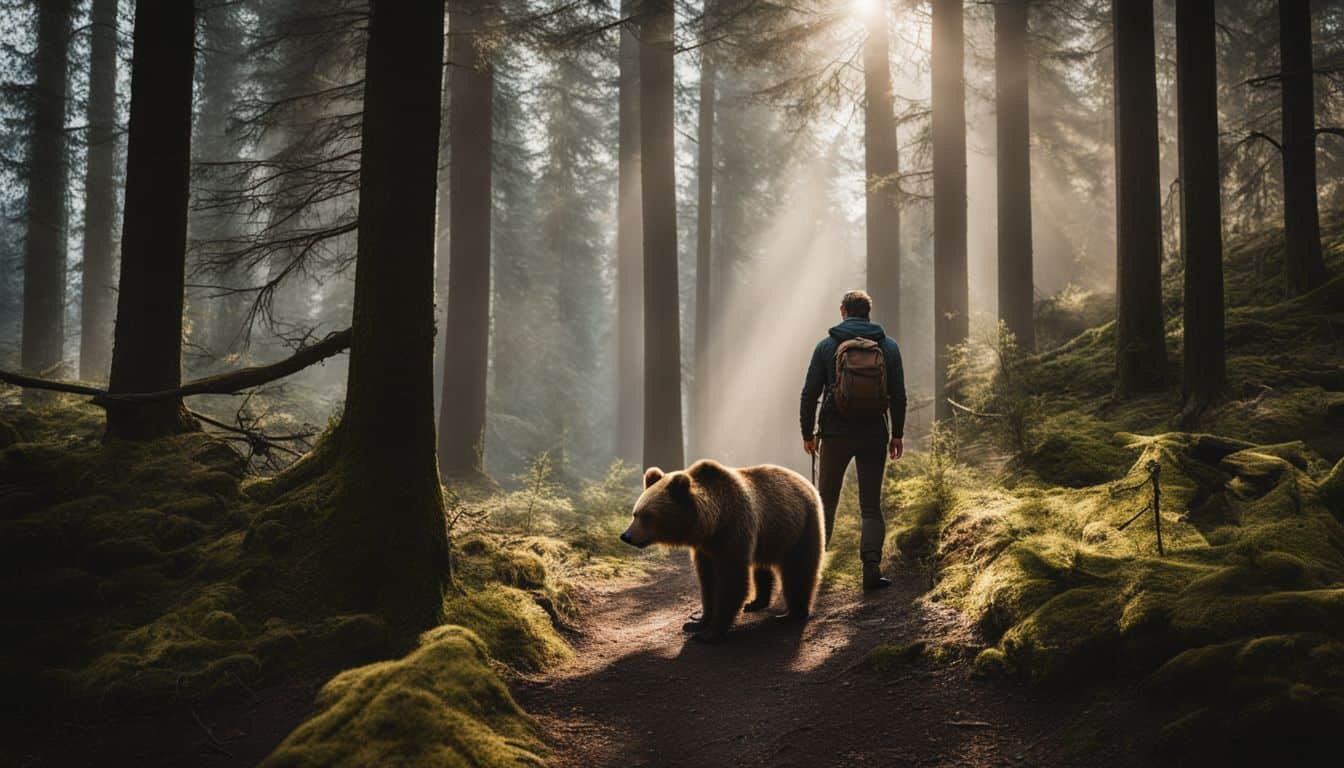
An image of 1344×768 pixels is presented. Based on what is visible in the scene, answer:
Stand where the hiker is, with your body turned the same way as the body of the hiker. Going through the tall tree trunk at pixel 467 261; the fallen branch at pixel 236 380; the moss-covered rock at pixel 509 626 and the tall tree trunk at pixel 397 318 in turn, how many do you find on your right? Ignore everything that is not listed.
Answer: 0

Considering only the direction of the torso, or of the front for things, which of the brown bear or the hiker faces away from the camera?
the hiker

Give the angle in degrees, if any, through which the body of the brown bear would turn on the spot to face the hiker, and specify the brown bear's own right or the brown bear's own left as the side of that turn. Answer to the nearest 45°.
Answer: approximately 180°

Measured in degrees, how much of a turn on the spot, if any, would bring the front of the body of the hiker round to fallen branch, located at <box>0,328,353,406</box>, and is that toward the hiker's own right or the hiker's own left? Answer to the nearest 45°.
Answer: approximately 90° to the hiker's own left

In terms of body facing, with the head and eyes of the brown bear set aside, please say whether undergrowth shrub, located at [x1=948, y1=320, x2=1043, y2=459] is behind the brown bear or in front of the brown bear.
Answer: behind

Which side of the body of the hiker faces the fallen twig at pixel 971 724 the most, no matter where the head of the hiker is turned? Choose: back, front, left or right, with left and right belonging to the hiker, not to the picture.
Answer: back

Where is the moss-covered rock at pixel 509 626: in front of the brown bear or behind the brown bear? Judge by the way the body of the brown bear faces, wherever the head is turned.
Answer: in front

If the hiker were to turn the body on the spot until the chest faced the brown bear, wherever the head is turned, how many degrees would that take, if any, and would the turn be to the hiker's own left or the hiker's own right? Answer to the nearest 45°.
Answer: approximately 135° to the hiker's own left

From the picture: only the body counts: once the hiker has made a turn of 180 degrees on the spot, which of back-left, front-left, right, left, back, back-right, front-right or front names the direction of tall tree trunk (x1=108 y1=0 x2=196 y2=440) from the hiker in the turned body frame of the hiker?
right

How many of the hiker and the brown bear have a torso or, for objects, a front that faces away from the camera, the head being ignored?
1

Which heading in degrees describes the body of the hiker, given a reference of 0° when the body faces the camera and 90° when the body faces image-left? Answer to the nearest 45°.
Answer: approximately 180°

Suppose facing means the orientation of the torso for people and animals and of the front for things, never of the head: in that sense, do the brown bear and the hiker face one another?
no

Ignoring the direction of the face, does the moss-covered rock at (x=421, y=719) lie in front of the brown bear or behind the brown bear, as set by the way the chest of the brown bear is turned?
in front

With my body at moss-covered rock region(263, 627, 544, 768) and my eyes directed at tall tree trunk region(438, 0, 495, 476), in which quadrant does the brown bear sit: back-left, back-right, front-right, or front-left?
front-right

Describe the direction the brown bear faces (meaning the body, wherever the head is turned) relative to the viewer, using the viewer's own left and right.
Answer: facing the viewer and to the left of the viewer

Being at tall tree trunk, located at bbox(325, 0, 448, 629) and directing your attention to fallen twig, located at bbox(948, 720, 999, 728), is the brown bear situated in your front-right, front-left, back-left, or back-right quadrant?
front-left
